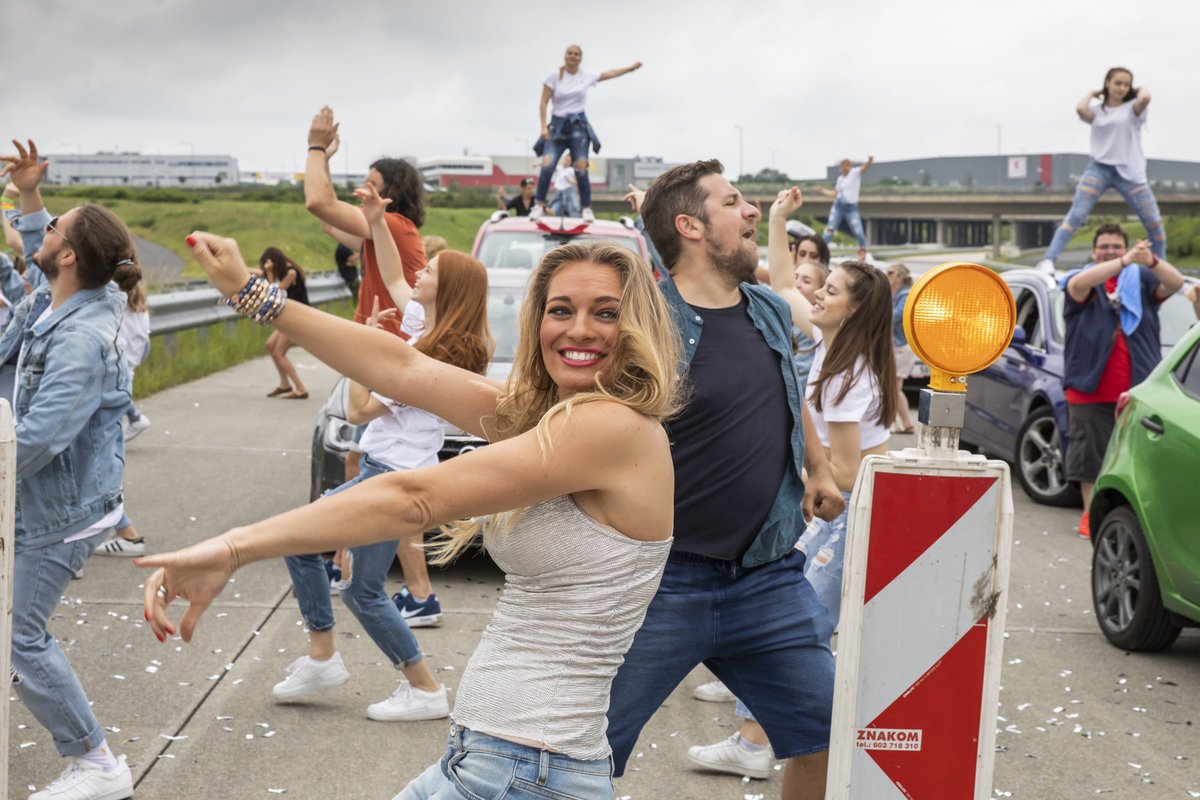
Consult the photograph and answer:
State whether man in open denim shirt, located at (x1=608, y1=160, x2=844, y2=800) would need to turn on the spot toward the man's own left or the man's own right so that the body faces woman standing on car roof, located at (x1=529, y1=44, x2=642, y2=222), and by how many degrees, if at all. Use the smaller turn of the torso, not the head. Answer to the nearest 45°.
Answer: approximately 135° to the man's own left

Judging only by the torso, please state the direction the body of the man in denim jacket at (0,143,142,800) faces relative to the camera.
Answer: to the viewer's left

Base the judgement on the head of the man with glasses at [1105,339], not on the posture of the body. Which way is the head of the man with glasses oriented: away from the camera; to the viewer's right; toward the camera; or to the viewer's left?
toward the camera

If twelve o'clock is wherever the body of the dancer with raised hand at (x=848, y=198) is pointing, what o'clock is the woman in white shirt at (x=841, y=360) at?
The woman in white shirt is roughly at 12 o'clock from the dancer with raised hand.

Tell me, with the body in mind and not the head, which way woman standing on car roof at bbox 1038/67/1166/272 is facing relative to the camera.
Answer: toward the camera

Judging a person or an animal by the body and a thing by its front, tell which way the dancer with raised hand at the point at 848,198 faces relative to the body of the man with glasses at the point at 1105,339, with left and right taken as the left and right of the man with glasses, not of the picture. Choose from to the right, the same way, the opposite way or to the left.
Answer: the same way

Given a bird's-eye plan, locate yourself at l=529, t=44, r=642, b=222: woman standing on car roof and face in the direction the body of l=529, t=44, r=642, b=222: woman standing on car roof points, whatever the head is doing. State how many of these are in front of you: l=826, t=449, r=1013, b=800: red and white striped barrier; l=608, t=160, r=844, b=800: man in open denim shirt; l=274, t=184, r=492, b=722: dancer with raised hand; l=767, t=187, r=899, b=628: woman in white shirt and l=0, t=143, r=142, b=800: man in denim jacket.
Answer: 5

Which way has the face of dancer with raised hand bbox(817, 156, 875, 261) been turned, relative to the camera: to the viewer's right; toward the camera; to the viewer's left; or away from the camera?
toward the camera

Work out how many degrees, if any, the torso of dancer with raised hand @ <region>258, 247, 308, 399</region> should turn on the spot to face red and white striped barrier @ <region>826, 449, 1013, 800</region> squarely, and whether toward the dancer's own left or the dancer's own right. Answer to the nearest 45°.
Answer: approximately 90° to the dancer's own left

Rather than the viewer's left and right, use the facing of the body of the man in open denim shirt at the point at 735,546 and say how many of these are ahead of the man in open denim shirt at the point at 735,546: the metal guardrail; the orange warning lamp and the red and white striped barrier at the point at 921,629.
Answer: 2

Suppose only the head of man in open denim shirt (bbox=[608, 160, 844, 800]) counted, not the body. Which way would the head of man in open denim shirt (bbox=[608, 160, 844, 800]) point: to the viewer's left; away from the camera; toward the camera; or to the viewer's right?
to the viewer's right
